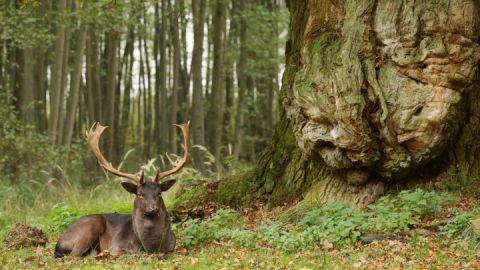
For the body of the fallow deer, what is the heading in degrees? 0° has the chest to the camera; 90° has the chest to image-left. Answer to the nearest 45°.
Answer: approximately 315°

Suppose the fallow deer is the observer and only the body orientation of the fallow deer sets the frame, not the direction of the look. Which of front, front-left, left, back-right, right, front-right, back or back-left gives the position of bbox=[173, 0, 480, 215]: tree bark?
front-left

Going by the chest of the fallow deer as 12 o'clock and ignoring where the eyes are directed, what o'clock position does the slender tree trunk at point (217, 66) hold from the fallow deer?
The slender tree trunk is roughly at 8 o'clock from the fallow deer.

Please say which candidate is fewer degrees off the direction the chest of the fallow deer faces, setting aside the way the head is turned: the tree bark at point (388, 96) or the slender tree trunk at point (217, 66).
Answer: the tree bark

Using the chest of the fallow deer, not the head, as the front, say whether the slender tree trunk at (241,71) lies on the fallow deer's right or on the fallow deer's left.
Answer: on the fallow deer's left

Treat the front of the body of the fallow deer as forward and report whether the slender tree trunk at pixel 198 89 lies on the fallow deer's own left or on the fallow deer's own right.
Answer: on the fallow deer's own left
